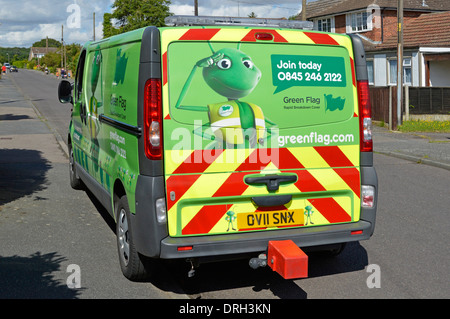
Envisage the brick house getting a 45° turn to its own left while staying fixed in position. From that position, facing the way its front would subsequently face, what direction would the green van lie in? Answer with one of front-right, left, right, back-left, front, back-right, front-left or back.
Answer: front

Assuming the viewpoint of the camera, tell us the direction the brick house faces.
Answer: facing the viewer and to the left of the viewer

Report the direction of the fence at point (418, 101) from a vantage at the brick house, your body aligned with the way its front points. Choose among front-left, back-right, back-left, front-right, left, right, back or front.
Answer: front-left
